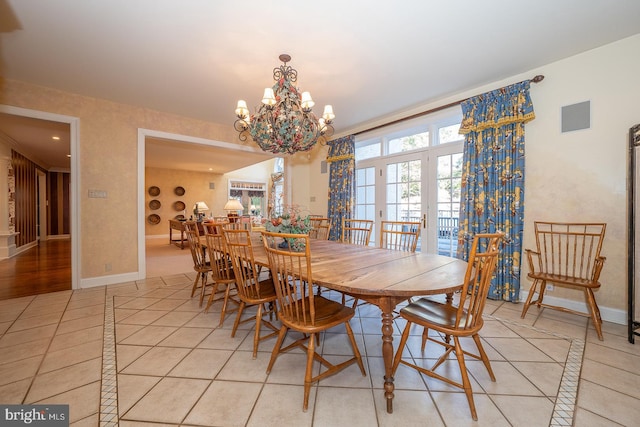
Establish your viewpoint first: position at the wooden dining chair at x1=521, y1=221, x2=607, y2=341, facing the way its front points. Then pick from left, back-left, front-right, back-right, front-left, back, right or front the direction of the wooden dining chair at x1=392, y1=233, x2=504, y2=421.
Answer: front-left

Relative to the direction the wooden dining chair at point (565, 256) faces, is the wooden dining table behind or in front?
in front

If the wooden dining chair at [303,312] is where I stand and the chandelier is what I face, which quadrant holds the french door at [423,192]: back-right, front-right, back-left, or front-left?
front-right

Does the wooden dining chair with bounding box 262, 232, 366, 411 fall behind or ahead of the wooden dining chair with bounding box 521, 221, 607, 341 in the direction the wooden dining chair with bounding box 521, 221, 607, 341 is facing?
ahead

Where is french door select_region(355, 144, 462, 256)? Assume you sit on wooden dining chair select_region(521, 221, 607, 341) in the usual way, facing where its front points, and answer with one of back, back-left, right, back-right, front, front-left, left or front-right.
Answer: front-right

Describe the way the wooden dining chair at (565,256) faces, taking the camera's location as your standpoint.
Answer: facing the viewer and to the left of the viewer

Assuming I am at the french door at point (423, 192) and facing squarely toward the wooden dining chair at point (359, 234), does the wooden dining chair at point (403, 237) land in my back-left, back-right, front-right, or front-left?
front-left

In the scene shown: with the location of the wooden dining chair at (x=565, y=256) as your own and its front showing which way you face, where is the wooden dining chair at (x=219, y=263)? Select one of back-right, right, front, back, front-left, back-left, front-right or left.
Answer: front
